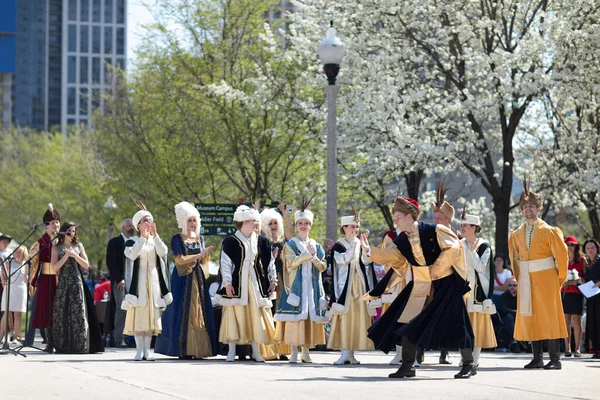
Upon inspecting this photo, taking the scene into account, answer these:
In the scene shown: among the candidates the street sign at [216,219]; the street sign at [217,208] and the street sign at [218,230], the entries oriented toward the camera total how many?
3

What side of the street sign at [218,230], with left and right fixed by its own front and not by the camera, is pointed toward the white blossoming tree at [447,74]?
left

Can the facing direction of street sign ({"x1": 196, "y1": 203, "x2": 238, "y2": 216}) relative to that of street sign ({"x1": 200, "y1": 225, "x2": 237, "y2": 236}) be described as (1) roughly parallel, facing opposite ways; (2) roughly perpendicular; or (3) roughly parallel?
roughly parallel

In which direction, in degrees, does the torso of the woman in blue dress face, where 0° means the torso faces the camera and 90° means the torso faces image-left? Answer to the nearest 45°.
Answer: approximately 315°

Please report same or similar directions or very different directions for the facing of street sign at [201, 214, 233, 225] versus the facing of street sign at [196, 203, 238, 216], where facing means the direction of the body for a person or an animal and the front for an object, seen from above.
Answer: same or similar directions

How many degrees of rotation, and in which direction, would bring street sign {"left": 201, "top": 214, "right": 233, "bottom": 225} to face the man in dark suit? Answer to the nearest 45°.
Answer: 0° — it already faces them

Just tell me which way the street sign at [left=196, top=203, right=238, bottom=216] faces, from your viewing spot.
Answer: facing the viewer

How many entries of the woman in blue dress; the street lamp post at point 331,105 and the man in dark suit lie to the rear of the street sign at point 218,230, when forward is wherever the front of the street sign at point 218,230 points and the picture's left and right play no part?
0

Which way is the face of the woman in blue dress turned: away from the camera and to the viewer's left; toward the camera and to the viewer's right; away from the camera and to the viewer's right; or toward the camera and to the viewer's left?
toward the camera and to the viewer's right

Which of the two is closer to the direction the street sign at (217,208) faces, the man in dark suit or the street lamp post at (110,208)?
the man in dark suit

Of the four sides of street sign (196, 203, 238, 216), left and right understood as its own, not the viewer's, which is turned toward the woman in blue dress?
front

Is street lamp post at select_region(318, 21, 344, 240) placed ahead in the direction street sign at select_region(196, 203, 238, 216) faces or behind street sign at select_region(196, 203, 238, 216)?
ahead

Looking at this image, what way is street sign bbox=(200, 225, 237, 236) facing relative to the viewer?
toward the camera

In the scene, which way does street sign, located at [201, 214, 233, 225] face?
toward the camera
